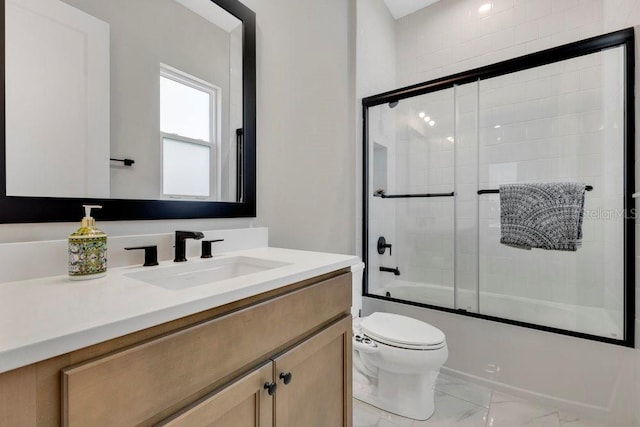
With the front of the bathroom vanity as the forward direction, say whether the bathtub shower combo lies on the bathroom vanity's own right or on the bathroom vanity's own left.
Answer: on the bathroom vanity's own left

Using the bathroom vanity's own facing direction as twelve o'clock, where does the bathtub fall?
The bathtub is roughly at 10 o'clock from the bathroom vanity.

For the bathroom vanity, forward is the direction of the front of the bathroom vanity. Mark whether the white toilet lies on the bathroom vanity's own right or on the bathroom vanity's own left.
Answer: on the bathroom vanity's own left

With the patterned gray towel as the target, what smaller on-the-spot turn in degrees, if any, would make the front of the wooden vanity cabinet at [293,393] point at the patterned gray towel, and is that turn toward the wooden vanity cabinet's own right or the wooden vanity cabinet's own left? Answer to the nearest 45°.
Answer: approximately 45° to the wooden vanity cabinet's own left

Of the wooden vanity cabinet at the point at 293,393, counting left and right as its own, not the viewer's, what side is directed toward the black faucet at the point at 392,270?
left

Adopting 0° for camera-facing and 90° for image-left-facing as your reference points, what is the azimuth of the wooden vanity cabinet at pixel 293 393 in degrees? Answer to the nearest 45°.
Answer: approximately 315°

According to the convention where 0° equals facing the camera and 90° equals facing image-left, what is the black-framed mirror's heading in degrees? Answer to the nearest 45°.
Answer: approximately 315°
